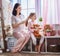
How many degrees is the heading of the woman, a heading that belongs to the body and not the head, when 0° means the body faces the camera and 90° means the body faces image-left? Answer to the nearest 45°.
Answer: approximately 315°
